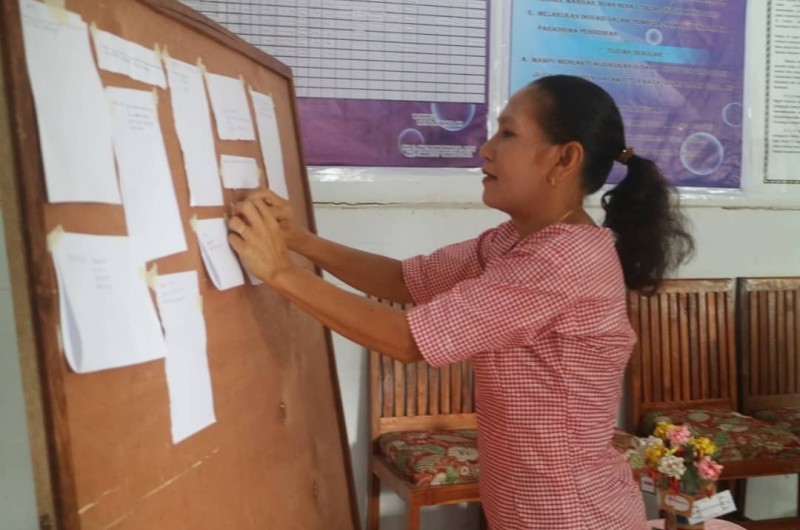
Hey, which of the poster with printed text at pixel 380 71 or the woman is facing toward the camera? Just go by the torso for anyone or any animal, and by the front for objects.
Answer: the poster with printed text

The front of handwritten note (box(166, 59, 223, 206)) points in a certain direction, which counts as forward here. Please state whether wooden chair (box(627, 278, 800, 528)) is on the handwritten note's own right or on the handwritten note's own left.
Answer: on the handwritten note's own left

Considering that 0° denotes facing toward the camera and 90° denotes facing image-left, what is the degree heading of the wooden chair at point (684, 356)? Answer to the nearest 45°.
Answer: approximately 315°

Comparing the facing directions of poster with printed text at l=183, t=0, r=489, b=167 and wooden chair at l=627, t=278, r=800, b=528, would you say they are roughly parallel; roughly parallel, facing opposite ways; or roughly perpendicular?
roughly parallel

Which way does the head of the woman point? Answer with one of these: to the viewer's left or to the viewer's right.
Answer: to the viewer's left

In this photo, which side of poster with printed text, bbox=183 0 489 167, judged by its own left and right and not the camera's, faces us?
front

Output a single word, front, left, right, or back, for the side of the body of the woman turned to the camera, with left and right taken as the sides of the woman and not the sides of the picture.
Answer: left

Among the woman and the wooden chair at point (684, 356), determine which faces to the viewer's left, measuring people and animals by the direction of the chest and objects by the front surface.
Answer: the woman

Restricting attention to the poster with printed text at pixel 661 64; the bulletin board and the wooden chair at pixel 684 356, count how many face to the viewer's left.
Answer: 0

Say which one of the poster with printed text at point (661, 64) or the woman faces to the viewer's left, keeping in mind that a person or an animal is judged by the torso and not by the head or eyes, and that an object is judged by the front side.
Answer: the woman

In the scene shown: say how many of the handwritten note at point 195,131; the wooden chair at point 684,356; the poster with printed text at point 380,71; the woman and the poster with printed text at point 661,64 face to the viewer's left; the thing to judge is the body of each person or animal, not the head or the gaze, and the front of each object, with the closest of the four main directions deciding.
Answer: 1

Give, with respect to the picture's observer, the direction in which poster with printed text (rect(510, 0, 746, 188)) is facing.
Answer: facing the viewer

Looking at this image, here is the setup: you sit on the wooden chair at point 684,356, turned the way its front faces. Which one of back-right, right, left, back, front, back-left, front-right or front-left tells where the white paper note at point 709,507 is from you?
front-right
